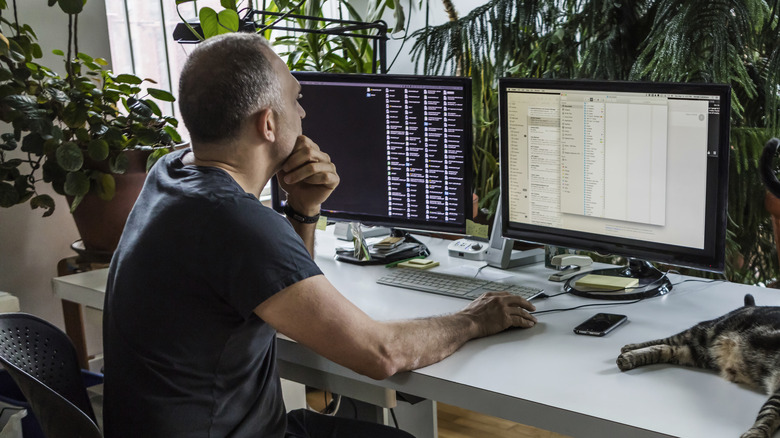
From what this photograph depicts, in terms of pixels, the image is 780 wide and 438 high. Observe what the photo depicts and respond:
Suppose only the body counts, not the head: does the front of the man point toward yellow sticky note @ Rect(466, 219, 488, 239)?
yes

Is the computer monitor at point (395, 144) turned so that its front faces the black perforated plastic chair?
yes

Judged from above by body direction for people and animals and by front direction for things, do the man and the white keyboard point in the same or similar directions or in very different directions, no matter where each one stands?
very different directions

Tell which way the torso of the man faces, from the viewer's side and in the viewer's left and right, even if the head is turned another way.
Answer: facing away from the viewer and to the right of the viewer

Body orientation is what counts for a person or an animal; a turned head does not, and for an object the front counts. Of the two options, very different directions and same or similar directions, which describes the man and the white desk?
very different directions

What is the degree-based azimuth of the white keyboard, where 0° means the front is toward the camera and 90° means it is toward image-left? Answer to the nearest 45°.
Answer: approximately 45°

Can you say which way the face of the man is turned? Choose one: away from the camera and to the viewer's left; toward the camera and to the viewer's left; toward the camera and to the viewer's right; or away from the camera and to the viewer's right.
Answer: away from the camera and to the viewer's right

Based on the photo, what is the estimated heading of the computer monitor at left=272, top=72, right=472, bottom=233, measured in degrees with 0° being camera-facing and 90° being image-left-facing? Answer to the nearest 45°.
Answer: approximately 45°

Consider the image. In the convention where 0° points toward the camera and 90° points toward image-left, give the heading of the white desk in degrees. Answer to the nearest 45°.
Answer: approximately 45°
